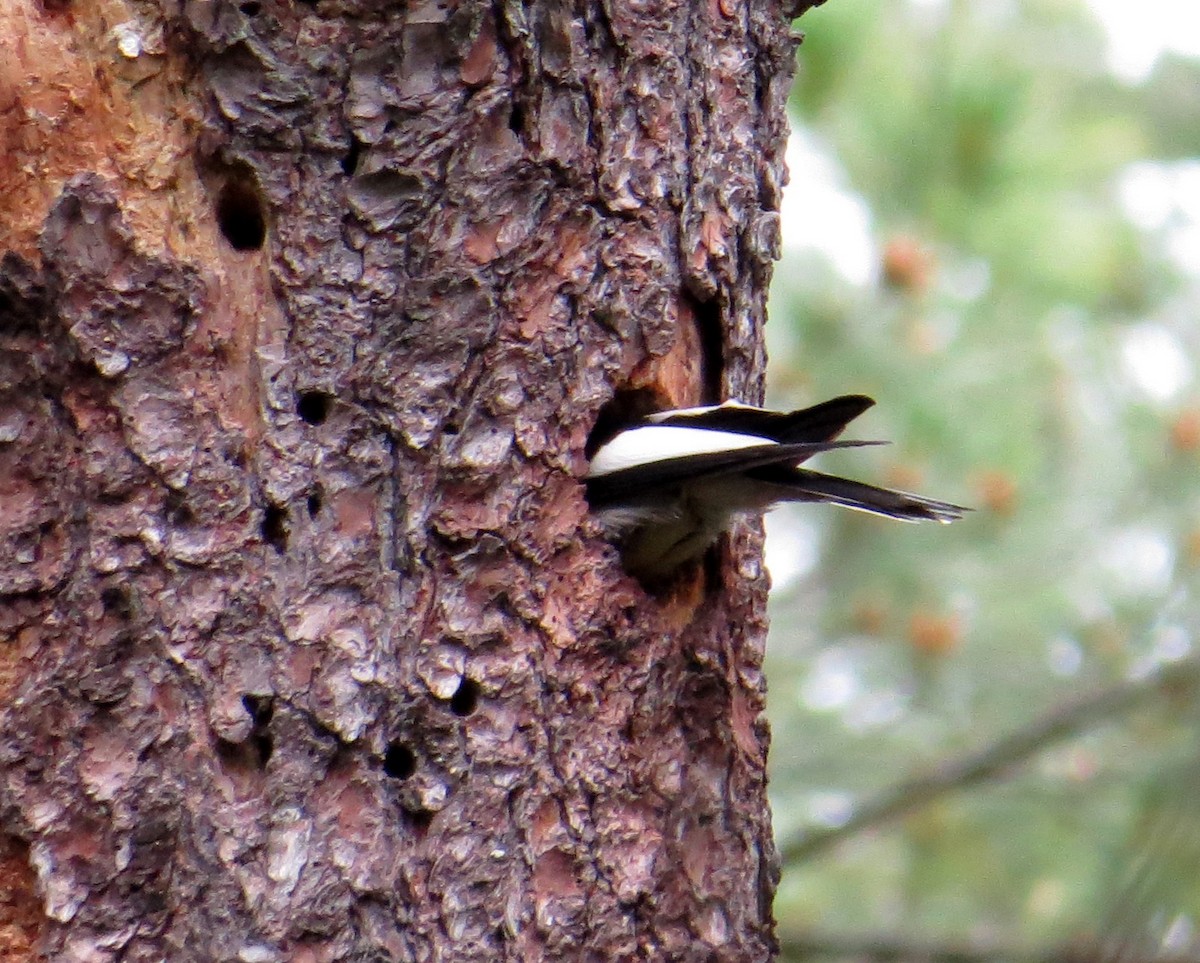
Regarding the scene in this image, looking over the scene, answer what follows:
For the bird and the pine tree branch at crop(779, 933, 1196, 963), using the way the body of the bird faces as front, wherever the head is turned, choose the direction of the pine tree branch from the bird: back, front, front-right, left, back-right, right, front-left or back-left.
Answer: right

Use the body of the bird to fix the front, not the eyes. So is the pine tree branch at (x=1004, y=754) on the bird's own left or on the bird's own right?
on the bird's own right

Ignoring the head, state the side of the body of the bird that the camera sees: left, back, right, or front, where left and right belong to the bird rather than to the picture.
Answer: left
